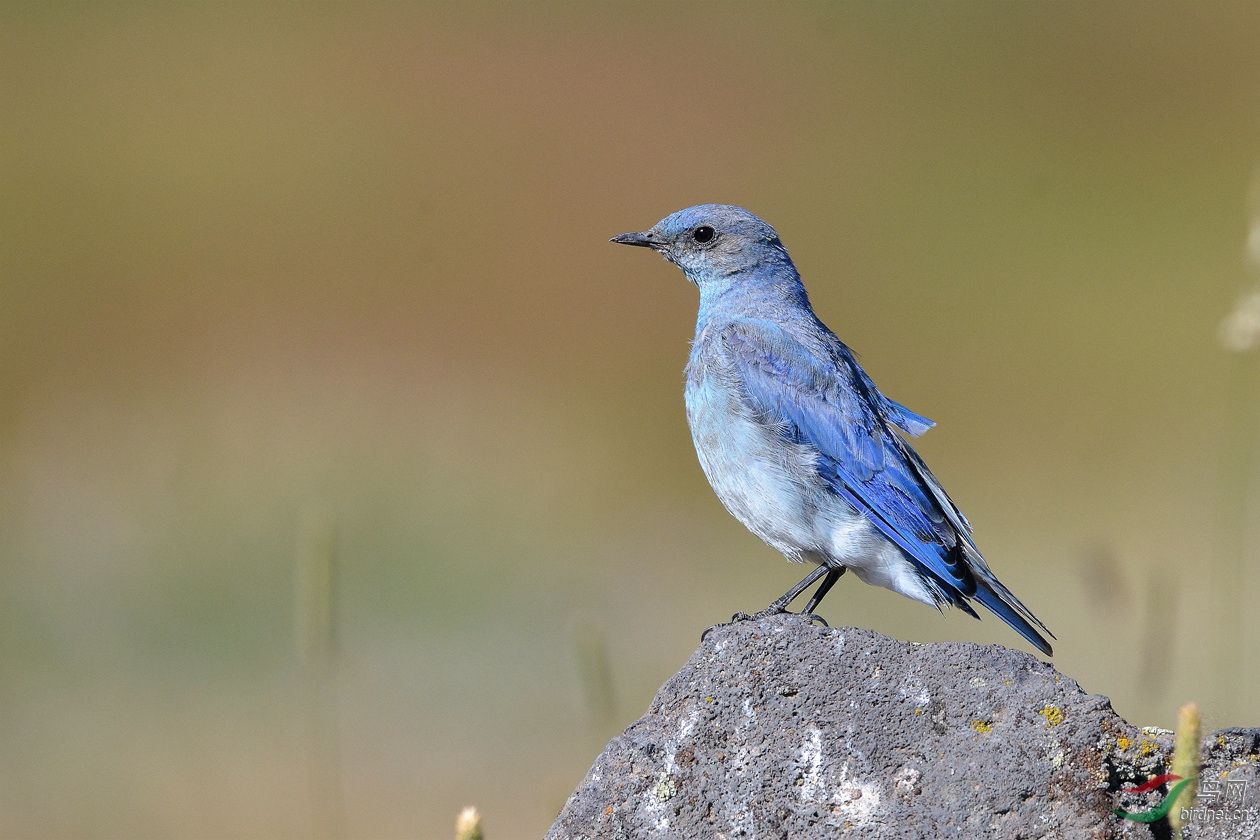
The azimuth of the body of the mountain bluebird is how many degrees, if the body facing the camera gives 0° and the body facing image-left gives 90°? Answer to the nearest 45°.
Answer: approximately 90°
